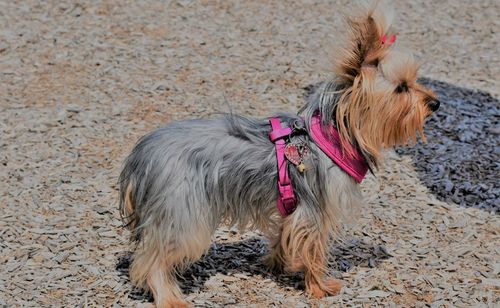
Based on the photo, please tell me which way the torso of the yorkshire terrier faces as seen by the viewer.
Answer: to the viewer's right
